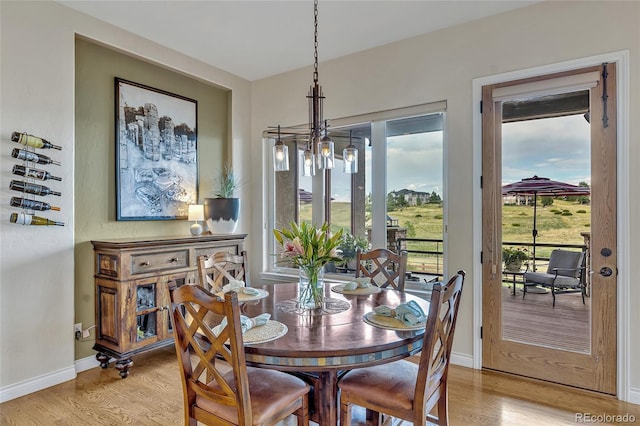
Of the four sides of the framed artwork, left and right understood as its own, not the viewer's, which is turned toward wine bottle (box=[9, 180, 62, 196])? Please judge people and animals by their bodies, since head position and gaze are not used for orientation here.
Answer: right

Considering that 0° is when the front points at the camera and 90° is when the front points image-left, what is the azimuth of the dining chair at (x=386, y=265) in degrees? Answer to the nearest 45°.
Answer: approximately 45°

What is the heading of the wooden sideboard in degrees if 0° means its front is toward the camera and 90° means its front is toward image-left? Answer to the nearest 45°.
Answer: approximately 315°

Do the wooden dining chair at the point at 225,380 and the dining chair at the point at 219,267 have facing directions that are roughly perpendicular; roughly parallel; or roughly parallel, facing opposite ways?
roughly perpendicular

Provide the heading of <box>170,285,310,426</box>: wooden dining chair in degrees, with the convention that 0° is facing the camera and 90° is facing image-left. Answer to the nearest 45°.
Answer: approximately 225°

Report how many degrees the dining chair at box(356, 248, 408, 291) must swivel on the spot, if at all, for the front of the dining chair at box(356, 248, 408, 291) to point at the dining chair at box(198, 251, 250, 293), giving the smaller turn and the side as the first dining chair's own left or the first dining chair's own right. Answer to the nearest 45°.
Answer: approximately 45° to the first dining chair's own right

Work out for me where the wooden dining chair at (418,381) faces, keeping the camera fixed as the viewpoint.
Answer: facing away from the viewer and to the left of the viewer

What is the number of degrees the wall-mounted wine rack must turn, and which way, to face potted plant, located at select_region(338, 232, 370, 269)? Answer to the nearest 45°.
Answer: approximately 90° to its left
